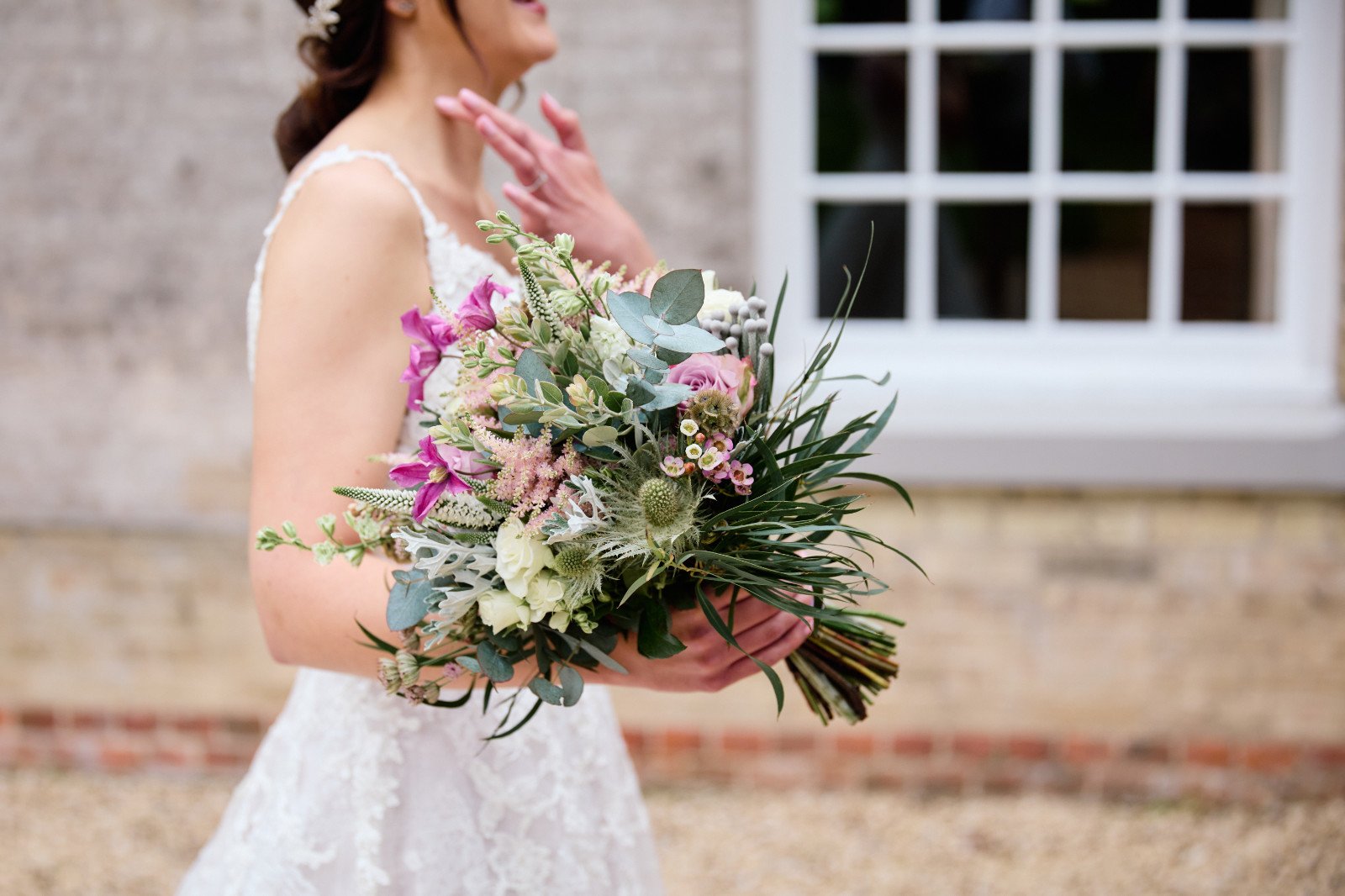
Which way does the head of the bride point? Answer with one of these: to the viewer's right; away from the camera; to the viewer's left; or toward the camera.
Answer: to the viewer's right

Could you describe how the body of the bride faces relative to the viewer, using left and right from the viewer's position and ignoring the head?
facing to the right of the viewer
